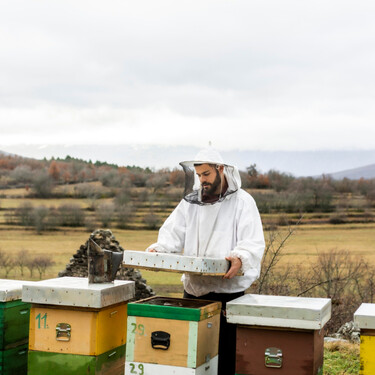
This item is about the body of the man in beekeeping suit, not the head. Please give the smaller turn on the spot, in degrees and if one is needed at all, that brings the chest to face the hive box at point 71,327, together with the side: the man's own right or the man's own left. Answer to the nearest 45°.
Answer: approximately 45° to the man's own right

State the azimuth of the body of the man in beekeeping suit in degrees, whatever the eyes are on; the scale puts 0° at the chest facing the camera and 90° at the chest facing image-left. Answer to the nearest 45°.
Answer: approximately 45°

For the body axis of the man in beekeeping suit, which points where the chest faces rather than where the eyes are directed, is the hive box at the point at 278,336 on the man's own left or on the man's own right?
on the man's own left

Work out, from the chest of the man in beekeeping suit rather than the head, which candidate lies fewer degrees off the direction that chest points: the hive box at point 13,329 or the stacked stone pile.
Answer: the hive box

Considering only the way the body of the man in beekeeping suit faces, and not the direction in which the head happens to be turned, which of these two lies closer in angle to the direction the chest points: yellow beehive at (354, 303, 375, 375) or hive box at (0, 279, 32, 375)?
the hive box

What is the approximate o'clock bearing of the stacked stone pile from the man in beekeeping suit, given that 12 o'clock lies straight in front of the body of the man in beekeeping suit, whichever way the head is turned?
The stacked stone pile is roughly at 4 o'clock from the man in beekeeping suit.

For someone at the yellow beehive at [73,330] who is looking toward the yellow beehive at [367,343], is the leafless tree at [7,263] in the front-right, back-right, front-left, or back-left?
back-left
